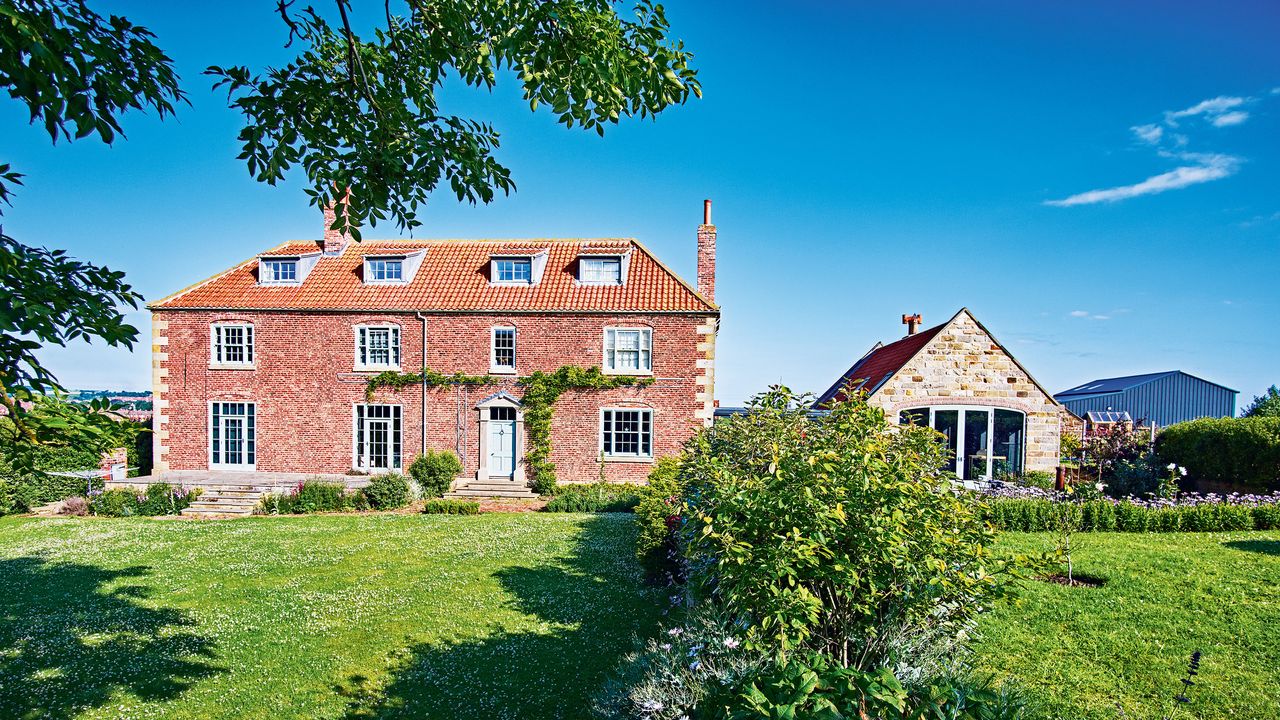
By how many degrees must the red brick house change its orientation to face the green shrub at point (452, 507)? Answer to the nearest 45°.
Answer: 0° — it already faces it

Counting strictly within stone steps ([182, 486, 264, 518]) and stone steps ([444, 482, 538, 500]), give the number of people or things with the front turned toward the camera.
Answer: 2

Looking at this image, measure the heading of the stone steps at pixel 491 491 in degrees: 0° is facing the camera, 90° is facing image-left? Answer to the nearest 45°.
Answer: approximately 0°

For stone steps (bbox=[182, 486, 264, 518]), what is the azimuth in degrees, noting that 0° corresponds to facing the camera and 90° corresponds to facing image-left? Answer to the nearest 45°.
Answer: approximately 0°

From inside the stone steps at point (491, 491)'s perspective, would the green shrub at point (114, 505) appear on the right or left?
on its right
